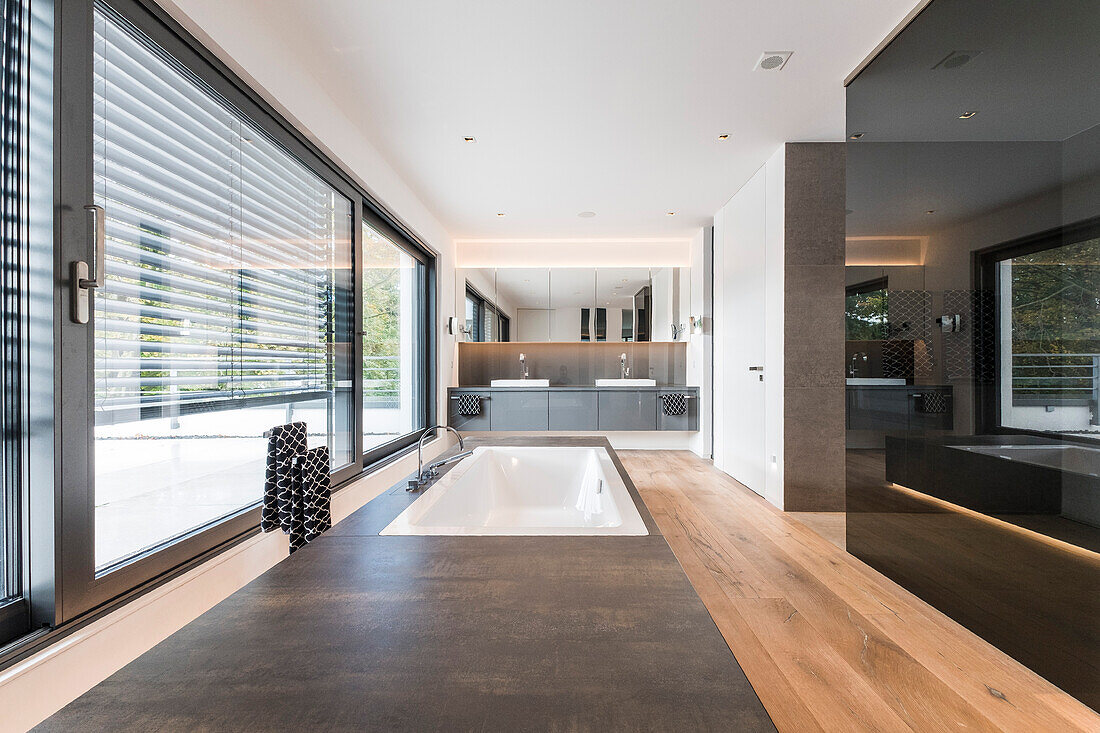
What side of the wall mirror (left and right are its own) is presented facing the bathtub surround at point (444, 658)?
front

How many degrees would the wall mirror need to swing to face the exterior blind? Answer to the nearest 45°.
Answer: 0° — it already faces it

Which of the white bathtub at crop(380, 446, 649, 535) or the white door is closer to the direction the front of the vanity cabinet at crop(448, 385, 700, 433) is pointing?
the white bathtub

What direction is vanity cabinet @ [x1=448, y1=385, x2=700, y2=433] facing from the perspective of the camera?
toward the camera

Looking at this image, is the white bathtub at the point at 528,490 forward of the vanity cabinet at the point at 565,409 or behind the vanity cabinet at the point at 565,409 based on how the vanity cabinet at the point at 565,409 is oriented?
forward

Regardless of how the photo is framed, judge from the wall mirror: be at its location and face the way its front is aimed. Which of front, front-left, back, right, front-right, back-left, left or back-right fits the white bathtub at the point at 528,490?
front

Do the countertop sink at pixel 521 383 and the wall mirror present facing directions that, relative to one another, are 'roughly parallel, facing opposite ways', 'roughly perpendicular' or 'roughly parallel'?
roughly parallel

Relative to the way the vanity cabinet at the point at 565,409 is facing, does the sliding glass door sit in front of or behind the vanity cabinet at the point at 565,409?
in front

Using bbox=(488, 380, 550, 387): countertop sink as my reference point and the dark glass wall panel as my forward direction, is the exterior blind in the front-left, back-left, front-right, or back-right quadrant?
front-right

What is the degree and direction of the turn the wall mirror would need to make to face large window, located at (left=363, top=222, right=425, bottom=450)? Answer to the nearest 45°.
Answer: approximately 45° to its right

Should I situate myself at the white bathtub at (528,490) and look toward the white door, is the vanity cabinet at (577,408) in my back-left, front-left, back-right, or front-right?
front-left

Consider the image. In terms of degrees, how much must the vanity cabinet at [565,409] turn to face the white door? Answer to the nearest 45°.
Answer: approximately 45° to its left

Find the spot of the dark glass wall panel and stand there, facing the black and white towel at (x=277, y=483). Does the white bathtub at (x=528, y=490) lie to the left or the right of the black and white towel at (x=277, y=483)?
right
